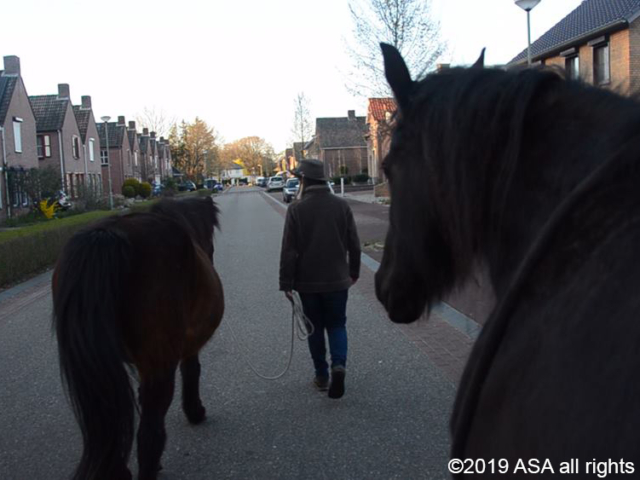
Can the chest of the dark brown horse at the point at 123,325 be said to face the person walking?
yes

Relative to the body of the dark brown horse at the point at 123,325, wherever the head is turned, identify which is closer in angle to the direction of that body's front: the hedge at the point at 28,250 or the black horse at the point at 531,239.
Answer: the hedge

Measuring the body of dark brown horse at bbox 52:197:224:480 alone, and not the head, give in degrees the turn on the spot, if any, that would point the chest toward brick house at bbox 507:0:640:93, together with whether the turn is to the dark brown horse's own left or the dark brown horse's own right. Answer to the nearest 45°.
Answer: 0° — it already faces it

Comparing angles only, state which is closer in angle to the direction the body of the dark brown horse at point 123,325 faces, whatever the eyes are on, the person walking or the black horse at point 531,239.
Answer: the person walking

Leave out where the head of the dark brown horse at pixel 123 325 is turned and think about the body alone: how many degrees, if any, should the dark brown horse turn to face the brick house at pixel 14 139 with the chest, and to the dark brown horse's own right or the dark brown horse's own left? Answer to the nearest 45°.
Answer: approximately 45° to the dark brown horse's own left

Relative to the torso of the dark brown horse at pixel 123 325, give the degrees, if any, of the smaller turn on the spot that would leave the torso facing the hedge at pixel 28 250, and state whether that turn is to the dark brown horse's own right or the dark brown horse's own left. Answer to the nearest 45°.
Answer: approximately 45° to the dark brown horse's own left

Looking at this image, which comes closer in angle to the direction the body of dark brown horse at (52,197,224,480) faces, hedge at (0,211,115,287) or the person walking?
the person walking

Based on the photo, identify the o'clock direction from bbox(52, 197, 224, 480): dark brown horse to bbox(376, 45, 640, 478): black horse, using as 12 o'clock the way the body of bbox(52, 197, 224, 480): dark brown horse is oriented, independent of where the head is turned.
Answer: bbox(376, 45, 640, 478): black horse is roughly at 4 o'clock from bbox(52, 197, 224, 480): dark brown horse.

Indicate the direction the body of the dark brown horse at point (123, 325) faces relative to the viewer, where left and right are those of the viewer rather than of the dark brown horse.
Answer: facing away from the viewer and to the right of the viewer

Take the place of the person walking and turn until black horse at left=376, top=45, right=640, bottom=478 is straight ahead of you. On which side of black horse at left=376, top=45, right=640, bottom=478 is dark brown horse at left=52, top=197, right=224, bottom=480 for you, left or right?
right
